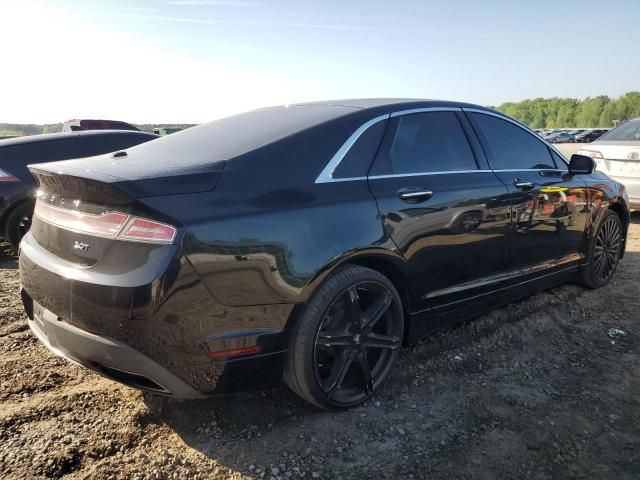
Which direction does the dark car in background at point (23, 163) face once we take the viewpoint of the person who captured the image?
facing away from the viewer and to the right of the viewer

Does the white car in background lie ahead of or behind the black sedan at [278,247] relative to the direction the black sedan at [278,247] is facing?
ahead

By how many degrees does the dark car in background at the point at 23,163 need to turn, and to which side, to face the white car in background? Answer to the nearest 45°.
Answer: approximately 45° to its right

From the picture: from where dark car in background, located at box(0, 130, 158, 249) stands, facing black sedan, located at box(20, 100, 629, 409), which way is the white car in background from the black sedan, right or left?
left

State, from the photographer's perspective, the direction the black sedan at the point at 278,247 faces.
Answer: facing away from the viewer and to the right of the viewer

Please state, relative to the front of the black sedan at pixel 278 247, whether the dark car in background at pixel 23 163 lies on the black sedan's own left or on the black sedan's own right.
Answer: on the black sedan's own left

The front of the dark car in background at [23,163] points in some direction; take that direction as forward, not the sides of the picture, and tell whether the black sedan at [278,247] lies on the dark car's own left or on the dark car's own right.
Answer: on the dark car's own right

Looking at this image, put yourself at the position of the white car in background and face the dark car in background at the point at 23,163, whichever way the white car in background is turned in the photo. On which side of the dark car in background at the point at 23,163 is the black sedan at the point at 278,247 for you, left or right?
left
